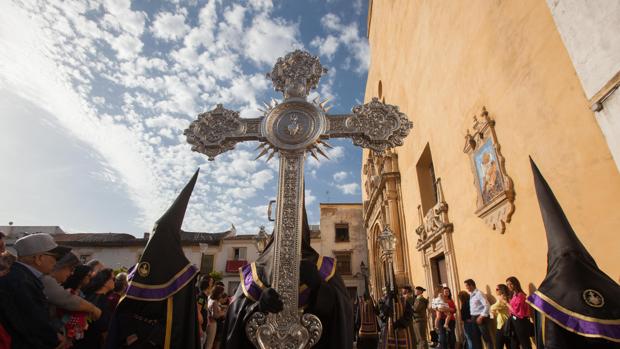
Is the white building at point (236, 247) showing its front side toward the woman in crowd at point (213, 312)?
yes

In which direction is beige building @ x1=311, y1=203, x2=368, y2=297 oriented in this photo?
toward the camera

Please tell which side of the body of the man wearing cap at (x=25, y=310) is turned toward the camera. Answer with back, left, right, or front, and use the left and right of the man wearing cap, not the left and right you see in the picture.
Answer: right

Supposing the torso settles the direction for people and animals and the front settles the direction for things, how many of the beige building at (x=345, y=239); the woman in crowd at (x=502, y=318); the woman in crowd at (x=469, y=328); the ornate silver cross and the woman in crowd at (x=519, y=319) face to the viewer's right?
0

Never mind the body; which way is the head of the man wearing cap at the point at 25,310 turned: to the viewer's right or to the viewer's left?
to the viewer's right

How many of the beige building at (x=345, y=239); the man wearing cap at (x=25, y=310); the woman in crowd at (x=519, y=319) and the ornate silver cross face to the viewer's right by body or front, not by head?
1

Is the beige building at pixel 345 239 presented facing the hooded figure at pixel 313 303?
yes
